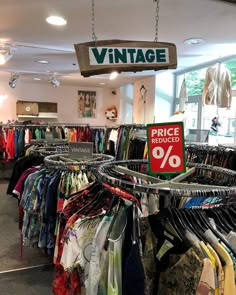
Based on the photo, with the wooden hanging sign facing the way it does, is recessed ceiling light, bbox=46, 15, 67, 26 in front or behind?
behind

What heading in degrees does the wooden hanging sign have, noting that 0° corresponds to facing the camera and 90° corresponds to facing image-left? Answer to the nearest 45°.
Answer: approximately 0°

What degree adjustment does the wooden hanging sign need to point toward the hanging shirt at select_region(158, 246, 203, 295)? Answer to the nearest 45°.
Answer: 0° — it already faces it

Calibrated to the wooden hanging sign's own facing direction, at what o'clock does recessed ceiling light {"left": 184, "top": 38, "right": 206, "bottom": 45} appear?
The recessed ceiling light is roughly at 7 o'clock from the wooden hanging sign.

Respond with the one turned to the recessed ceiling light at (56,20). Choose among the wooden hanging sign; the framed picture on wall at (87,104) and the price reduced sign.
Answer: the framed picture on wall

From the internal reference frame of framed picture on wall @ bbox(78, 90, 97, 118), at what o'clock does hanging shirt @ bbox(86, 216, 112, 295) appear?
The hanging shirt is roughly at 12 o'clock from the framed picture on wall.

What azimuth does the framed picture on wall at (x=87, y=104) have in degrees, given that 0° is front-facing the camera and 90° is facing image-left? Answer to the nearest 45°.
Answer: approximately 0°

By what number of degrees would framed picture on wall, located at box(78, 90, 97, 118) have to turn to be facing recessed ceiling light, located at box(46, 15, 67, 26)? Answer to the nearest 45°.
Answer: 0° — it already faces it

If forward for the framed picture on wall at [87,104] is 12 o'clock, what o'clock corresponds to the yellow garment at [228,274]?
The yellow garment is roughly at 12 o'clock from the framed picture on wall.

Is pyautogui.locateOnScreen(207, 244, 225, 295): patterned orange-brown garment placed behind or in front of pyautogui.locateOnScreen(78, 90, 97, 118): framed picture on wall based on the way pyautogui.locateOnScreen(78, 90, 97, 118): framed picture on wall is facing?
in front
